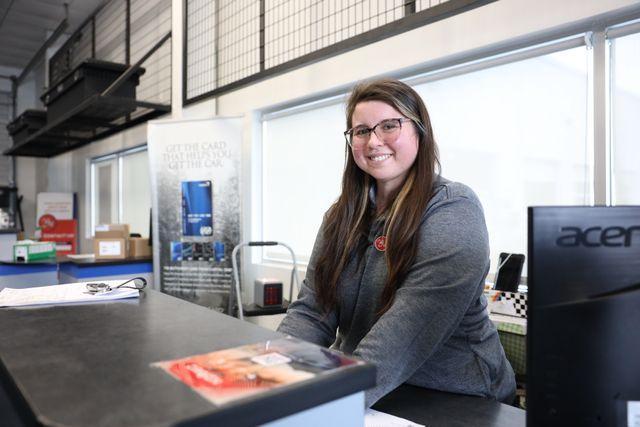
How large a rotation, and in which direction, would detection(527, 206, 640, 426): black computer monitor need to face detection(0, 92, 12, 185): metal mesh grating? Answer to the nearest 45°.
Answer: approximately 45° to its left

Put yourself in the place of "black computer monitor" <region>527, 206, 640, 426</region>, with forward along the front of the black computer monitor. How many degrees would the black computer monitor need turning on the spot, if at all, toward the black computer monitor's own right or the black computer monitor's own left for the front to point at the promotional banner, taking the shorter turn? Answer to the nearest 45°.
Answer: approximately 45° to the black computer monitor's own left

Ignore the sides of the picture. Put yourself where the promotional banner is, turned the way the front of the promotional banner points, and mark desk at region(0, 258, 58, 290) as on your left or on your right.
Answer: on your right

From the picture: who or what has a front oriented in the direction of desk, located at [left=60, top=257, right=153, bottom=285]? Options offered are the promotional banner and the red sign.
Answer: the red sign

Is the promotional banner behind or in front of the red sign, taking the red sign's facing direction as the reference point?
in front

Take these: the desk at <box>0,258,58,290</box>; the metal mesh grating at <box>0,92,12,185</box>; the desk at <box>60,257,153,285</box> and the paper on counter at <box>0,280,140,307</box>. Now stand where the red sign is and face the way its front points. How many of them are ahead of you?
3

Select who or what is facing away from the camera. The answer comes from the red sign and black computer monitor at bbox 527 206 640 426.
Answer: the black computer monitor

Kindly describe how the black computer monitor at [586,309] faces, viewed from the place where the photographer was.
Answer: facing away from the viewer

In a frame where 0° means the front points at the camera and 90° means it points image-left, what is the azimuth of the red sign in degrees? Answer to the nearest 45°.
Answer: approximately 0°

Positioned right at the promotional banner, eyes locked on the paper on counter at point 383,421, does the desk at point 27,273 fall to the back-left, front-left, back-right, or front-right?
back-right

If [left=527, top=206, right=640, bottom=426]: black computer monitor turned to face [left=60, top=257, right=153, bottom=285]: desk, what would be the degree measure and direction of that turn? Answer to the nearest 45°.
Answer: approximately 45° to its left
